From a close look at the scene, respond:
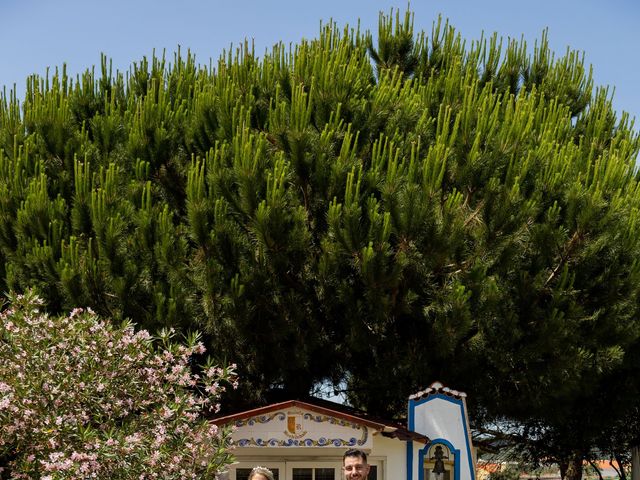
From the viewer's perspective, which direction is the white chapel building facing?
toward the camera

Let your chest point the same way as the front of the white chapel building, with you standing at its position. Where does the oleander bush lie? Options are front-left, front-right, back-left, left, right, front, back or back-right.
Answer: front-right
